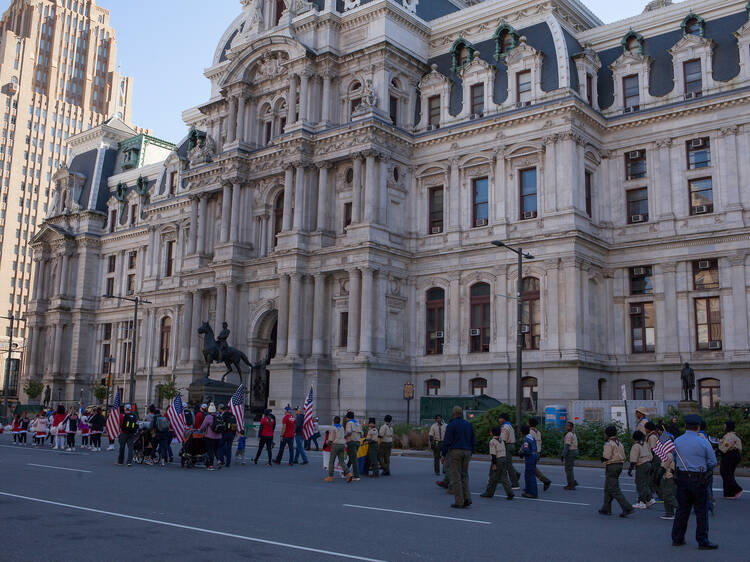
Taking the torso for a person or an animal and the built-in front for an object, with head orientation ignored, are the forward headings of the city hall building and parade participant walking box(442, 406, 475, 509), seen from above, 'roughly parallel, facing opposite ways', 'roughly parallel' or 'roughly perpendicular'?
roughly perpendicular

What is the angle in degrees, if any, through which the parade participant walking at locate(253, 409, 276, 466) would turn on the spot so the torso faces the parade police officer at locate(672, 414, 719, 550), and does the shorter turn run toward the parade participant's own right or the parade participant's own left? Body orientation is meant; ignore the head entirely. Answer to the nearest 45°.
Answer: approximately 135° to the parade participant's own left

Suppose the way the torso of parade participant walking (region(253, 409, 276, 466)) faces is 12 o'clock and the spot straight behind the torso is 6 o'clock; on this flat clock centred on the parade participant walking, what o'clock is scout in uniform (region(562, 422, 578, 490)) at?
The scout in uniform is roughly at 6 o'clock from the parade participant walking.

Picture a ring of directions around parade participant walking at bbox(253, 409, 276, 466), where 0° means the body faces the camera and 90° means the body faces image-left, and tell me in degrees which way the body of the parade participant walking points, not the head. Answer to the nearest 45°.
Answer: approximately 135°

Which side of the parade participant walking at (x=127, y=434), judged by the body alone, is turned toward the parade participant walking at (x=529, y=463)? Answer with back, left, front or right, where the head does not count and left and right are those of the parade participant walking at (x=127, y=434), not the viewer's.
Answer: back

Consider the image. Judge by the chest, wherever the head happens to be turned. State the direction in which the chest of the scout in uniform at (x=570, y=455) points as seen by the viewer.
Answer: to the viewer's left

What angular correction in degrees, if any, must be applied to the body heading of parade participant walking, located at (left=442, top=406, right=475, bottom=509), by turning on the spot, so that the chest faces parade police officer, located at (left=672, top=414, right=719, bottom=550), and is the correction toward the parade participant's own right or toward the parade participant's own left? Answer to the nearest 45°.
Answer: approximately 180°

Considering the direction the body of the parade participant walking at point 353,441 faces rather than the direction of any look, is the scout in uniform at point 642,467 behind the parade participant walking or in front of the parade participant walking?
behind

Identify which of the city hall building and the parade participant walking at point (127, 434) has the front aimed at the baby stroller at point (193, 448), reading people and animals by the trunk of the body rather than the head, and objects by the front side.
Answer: the city hall building

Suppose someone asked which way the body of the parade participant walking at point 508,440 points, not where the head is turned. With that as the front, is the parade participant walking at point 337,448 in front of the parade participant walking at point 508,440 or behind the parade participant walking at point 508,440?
in front

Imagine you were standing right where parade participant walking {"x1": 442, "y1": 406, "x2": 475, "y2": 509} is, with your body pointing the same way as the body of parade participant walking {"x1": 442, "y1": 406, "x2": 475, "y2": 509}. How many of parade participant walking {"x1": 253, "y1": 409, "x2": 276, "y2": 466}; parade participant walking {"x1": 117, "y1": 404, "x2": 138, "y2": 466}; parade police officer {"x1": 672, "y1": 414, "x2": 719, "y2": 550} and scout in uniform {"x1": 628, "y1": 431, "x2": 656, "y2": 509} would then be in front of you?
2

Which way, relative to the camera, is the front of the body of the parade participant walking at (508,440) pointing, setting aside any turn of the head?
to the viewer's left

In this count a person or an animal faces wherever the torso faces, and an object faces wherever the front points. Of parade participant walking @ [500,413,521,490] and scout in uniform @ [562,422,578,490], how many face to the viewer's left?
2
